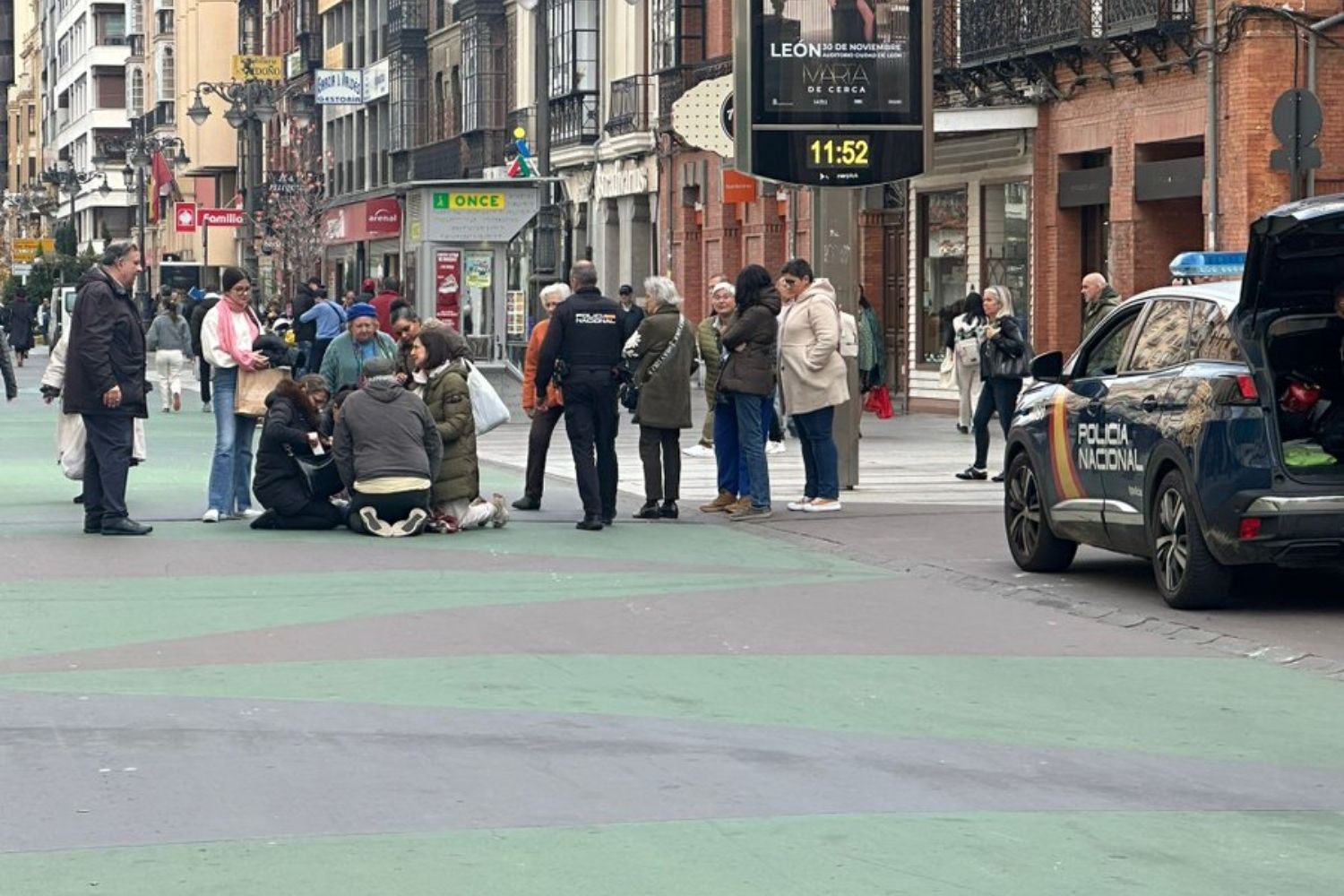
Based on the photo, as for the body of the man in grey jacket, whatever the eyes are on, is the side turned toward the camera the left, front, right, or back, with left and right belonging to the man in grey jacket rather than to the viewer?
back

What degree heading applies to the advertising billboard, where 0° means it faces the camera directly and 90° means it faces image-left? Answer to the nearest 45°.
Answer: approximately 0°

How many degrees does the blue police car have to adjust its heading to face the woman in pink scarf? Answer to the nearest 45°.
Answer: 0° — it already faces them

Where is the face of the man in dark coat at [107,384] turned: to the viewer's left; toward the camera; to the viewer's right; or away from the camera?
to the viewer's right

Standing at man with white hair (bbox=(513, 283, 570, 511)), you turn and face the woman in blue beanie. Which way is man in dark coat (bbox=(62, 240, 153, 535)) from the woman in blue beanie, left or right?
left

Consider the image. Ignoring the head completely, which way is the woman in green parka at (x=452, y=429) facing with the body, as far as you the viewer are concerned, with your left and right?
facing to the left of the viewer

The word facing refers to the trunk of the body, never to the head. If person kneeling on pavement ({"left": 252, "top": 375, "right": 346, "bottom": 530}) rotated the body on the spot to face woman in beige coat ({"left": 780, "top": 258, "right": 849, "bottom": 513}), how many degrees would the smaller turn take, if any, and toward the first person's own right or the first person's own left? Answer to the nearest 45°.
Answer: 0° — they already face them

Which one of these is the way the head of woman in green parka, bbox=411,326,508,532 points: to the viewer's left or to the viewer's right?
to the viewer's left

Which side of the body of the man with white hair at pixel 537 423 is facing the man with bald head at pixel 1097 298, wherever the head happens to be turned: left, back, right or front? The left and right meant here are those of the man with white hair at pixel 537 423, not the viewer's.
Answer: back

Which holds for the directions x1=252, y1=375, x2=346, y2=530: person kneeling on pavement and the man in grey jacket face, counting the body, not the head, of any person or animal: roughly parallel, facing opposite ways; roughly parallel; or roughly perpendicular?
roughly perpendicular

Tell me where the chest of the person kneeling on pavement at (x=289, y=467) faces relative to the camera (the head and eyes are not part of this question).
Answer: to the viewer's right
